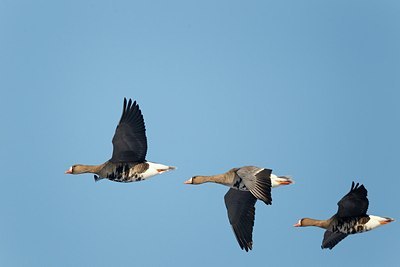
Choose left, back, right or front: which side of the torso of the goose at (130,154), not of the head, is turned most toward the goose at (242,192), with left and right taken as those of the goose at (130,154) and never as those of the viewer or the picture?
back

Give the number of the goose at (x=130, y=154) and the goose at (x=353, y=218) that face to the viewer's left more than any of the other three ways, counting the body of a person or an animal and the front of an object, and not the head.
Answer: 2

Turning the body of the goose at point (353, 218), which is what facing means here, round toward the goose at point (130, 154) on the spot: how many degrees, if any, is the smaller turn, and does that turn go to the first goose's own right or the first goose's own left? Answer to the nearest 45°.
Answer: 0° — it already faces it

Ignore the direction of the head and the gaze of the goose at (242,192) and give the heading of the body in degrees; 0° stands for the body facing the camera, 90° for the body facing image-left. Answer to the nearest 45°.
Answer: approximately 90°

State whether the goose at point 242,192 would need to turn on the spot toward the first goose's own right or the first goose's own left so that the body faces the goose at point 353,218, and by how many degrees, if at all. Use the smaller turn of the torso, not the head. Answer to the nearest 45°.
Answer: approximately 180°

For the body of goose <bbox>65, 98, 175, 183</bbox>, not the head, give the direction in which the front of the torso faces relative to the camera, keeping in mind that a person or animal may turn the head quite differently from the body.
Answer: to the viewer's left

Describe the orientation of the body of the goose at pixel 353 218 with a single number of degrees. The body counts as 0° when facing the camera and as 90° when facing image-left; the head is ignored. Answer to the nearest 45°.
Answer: approximately 90°

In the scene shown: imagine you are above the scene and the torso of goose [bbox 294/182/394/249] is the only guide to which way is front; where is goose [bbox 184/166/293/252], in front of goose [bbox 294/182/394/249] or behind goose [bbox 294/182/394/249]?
in front

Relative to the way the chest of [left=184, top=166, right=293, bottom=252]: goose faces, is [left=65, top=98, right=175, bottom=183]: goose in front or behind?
in front

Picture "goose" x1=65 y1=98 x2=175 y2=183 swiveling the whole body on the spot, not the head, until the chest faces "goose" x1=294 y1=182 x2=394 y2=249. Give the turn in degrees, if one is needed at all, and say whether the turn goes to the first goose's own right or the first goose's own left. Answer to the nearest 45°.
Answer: approximately 180°
